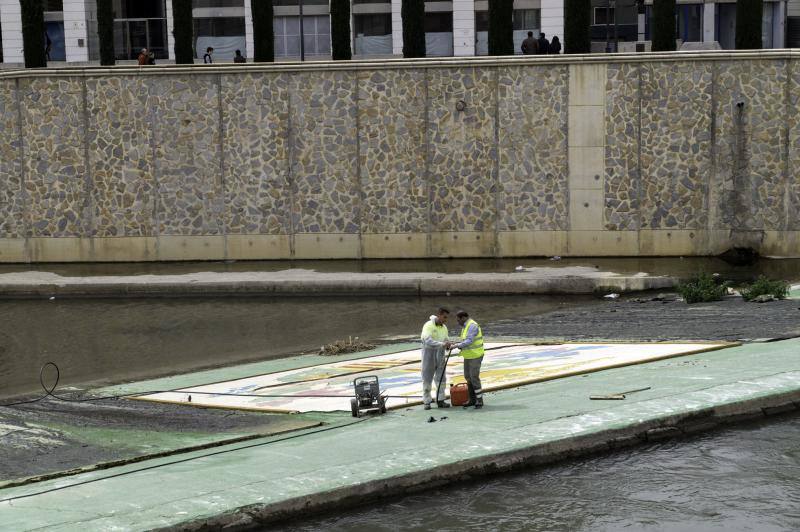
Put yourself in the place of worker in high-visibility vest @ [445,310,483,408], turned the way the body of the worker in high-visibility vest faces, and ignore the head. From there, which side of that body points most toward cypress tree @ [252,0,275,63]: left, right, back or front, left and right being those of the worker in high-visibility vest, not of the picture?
right

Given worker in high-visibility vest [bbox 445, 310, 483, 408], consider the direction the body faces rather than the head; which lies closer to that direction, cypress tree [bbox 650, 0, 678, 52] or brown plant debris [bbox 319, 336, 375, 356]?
the brown plant debris

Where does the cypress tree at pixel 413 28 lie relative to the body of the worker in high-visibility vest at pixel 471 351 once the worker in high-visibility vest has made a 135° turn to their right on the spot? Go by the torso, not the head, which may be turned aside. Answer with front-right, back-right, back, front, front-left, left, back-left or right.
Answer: front-left

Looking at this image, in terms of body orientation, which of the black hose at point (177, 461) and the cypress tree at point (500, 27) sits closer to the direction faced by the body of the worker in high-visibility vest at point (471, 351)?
the black hose

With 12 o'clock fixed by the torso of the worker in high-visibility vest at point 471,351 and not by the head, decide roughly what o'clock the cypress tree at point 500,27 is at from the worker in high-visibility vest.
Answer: The cypress tree is roughly at 3 o'clock from the worker in high-visibility vest.

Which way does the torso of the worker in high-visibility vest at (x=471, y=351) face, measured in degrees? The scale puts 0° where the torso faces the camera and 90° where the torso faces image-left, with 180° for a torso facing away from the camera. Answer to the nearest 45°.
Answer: approximately 90°

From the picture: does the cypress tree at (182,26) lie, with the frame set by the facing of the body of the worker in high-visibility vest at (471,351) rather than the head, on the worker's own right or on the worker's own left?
on the worker's own right

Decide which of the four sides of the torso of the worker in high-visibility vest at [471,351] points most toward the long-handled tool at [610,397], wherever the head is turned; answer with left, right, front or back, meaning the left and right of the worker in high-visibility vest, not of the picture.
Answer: back

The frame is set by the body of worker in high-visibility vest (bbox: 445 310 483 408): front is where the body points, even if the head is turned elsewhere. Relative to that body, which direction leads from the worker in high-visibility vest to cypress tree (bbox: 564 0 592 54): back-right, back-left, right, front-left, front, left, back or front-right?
right

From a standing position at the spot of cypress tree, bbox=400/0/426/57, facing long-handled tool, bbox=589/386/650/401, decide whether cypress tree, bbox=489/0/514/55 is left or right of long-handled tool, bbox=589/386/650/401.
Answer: left

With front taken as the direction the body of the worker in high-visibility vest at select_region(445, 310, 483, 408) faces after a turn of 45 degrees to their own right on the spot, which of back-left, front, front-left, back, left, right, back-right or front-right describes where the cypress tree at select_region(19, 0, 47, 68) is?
front

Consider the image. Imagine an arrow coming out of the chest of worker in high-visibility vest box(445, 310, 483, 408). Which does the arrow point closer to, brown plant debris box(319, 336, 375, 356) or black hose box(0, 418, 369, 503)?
the black hose
